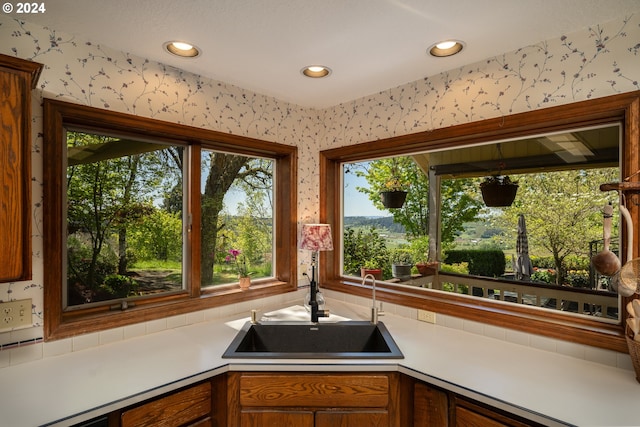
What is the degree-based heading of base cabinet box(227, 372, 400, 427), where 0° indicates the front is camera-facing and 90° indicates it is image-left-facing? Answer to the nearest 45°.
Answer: approximately 0°

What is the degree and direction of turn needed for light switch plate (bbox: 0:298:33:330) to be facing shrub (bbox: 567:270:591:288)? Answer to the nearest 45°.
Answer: approximately 45° to its left

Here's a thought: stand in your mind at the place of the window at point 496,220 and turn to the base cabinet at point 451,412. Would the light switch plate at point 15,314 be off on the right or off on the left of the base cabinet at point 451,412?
right

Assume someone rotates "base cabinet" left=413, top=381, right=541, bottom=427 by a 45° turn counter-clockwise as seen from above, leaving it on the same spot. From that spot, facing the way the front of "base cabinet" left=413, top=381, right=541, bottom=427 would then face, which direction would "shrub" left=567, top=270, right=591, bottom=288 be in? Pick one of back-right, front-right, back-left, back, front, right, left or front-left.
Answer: back-left
